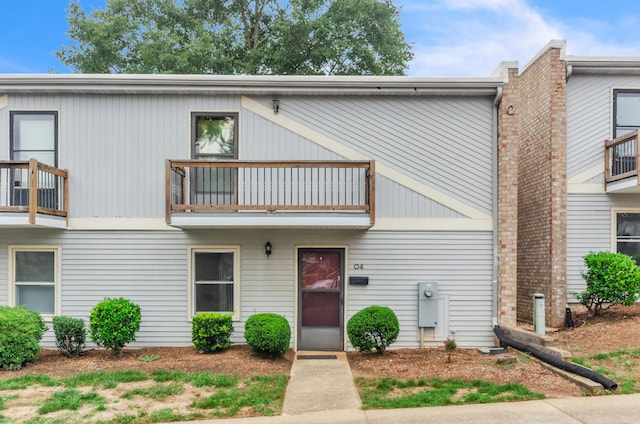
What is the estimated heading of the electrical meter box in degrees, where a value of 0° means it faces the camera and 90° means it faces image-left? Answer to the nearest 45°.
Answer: approximately 0°

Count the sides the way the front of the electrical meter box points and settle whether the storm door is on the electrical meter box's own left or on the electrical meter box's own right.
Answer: on the electrical meter box's own right

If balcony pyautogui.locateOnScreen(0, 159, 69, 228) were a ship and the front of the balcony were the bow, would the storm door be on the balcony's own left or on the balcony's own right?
on the balcony's own left
